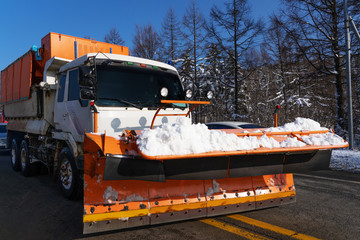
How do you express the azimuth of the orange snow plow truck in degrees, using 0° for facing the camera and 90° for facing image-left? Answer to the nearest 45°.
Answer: approximately 315°
